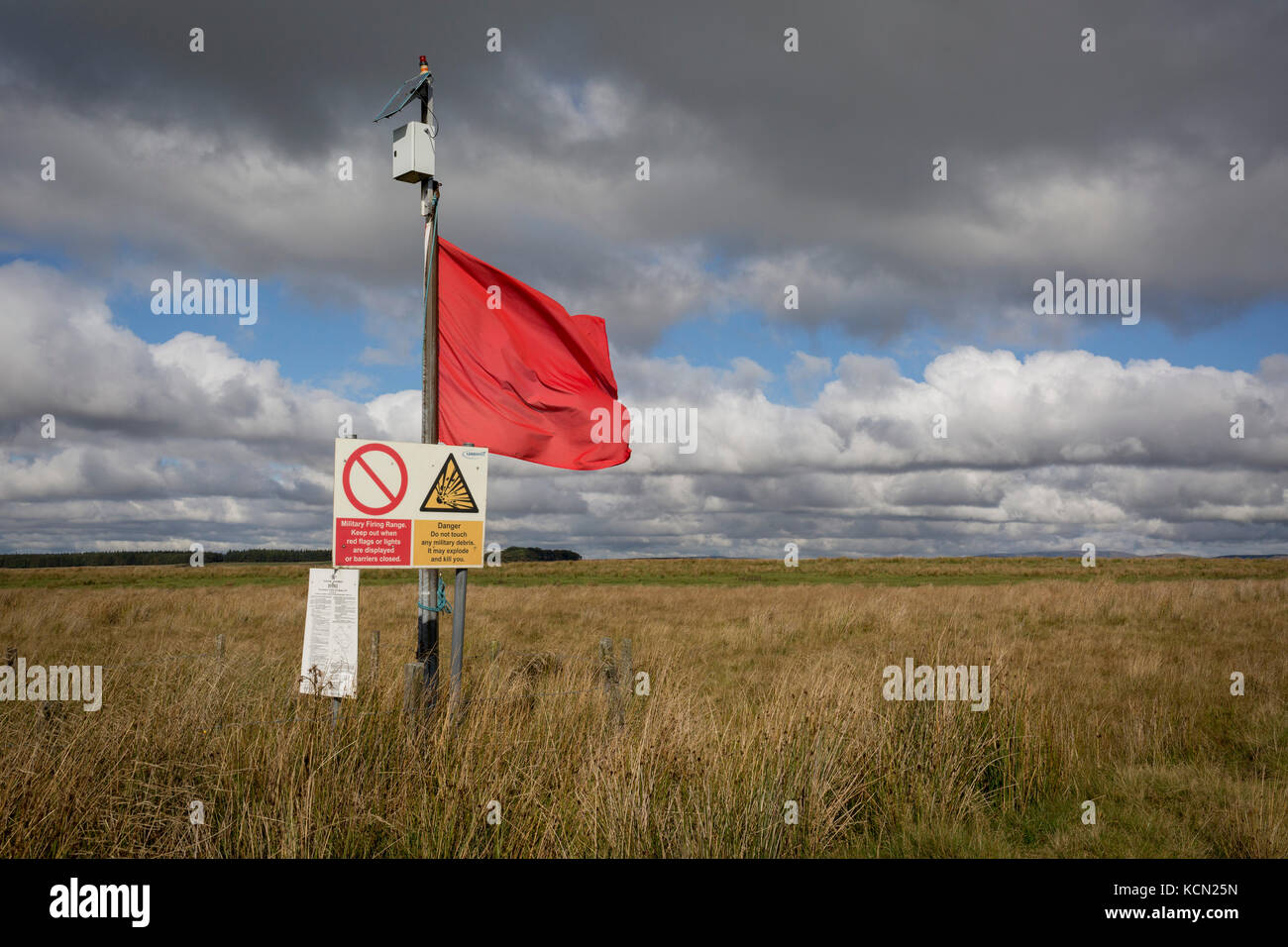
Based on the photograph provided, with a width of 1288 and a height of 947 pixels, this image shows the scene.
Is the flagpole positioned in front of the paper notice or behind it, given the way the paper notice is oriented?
behind

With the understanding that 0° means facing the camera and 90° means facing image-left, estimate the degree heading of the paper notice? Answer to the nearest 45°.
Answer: approximately 0°
